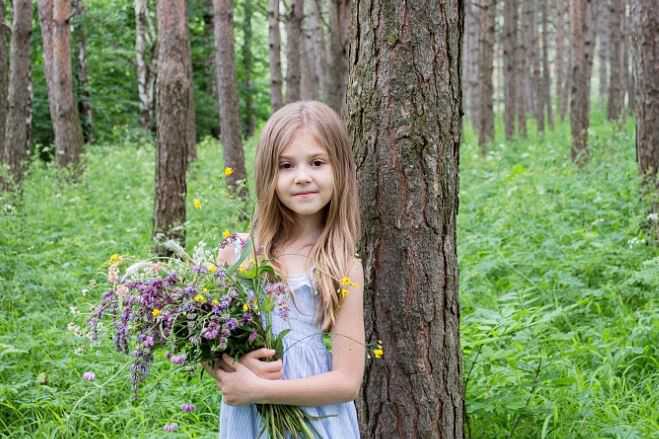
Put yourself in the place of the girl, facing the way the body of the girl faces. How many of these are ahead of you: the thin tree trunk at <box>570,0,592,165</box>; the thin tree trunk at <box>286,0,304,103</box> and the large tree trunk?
0

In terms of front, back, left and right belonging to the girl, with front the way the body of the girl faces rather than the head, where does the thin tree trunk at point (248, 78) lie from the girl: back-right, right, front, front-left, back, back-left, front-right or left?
back-right

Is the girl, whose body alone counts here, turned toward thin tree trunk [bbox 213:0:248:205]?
no

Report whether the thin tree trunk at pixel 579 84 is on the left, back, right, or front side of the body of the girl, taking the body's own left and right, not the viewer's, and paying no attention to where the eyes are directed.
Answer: back

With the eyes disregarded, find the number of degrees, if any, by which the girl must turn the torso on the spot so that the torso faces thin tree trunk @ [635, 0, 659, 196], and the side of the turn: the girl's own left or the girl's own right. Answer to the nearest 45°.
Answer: approximately 180°

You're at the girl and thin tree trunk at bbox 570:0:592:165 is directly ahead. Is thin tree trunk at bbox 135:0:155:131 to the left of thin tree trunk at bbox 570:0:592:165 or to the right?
left

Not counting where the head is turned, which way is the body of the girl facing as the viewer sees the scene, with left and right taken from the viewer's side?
facing the viewer and to the left of the viewer

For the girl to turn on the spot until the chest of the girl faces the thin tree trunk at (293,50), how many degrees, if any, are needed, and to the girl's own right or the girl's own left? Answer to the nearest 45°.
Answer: approximately 135° to the girl's own right

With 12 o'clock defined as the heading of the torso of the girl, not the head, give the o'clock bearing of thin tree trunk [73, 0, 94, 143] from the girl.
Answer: The thin tree trunk is roughly at 4 o'clock from the girl.

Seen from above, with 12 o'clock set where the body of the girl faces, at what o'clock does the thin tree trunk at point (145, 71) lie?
The thin tree trunk is roughly at 4 o'clock from the girl.

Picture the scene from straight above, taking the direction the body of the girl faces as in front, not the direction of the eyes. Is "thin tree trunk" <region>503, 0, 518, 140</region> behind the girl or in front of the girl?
behind

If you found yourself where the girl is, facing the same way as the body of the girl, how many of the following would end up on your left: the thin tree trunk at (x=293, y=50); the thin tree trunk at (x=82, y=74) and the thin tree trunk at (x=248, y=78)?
0

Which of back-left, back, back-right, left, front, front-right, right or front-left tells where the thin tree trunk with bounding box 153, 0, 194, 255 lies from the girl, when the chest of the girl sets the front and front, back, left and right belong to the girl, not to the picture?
back-right

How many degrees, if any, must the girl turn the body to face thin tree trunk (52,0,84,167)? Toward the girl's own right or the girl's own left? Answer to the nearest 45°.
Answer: approximately 135° to the girl's own right

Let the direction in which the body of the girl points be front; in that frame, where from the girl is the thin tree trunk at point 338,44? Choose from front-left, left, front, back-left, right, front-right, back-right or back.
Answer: back-right

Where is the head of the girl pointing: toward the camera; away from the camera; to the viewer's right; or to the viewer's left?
toward the camera

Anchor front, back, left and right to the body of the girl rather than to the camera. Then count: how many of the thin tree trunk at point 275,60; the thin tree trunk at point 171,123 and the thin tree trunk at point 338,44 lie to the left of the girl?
0
